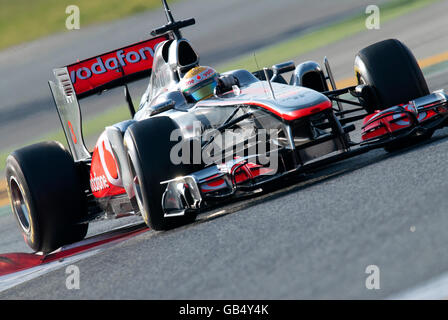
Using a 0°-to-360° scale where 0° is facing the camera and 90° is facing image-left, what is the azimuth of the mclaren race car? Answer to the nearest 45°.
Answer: approximately 315°
